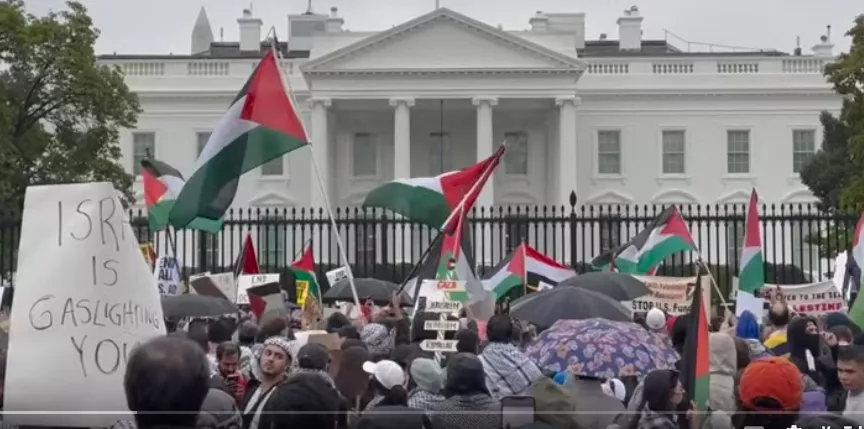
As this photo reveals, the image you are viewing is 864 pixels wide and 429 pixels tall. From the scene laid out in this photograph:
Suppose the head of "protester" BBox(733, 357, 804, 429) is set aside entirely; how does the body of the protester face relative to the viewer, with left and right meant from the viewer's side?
facing away from the viewer

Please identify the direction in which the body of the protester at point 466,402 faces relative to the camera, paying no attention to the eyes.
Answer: away from the camera

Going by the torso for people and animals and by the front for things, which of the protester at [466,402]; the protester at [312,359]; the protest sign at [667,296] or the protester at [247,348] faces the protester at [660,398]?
the protest sign

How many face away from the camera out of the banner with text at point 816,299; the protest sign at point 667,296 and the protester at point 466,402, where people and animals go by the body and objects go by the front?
1

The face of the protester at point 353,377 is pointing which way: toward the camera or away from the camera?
away from the camera

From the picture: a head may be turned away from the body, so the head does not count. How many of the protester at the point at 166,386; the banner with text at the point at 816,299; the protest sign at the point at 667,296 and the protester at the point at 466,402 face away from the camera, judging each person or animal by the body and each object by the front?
2

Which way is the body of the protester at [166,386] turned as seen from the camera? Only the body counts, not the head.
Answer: away from the camera

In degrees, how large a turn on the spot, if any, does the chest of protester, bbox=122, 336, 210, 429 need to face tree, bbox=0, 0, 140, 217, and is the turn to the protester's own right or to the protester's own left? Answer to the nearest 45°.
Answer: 0° — they already face it

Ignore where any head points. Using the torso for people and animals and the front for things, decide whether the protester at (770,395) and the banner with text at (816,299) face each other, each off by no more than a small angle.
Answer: yes

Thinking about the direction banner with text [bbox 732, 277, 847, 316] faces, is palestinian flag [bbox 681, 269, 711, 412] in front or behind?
in front

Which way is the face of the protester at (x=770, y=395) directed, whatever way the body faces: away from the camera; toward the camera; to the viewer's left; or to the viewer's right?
away from the camera
